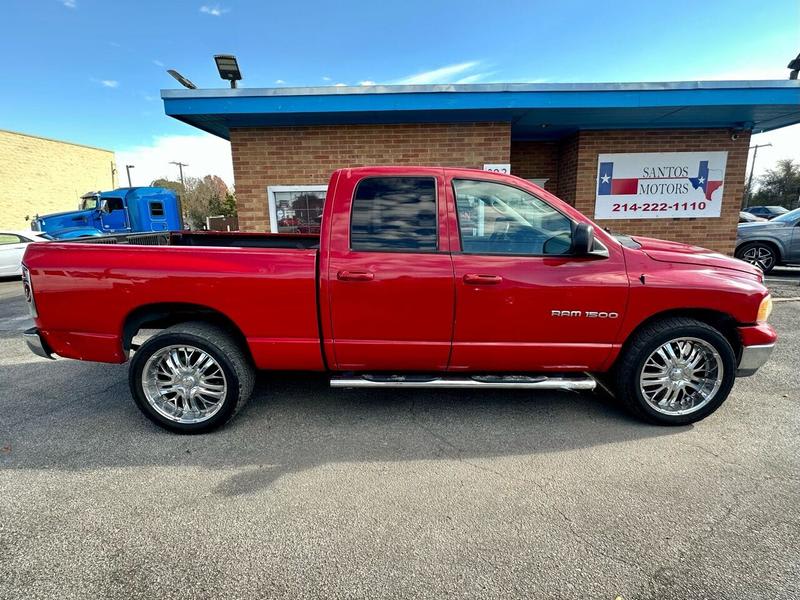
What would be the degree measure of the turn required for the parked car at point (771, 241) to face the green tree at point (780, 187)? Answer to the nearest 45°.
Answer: approximately 90° to its right

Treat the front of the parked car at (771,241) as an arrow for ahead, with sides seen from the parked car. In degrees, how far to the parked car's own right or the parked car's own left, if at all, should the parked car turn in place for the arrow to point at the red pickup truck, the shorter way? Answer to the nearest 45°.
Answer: approximately 90° to the parked car's own left

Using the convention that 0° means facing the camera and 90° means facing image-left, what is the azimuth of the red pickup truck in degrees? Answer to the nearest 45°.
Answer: approximately 270°

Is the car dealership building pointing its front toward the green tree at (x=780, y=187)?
no

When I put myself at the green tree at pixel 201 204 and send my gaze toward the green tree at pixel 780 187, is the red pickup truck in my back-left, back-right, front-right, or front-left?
front-right

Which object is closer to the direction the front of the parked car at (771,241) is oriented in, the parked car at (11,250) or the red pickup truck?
the parked car

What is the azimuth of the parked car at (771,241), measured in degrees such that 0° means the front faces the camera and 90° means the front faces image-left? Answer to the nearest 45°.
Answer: approximately 90°

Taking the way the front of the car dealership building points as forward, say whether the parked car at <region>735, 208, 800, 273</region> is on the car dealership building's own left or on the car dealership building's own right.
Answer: on the car dealership building's own left

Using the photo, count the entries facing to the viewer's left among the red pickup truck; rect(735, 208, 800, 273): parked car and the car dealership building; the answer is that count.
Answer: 1

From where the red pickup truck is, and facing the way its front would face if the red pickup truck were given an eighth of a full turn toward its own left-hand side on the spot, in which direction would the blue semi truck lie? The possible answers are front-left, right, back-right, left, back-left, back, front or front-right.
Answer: left

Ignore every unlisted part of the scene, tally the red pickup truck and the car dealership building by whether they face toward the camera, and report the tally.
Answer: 1

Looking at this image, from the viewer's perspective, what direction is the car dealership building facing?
toward the camera
